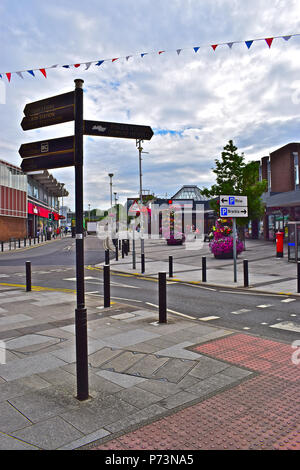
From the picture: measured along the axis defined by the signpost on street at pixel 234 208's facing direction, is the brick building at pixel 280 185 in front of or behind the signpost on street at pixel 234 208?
behind

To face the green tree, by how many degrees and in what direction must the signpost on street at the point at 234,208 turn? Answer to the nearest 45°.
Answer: approximately 180°

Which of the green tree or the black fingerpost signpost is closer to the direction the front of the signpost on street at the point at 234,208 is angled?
the black fingerpost signpost

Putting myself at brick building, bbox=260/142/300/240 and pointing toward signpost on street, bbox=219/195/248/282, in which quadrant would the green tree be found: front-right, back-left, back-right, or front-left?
front-right

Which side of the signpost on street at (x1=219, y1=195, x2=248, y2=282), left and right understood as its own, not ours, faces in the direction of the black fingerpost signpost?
front

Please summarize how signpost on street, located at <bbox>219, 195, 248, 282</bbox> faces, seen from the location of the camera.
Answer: facing the viewer
